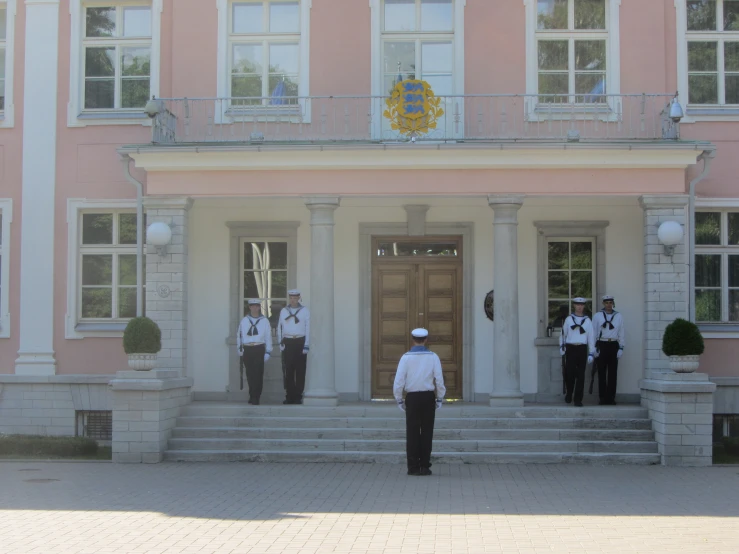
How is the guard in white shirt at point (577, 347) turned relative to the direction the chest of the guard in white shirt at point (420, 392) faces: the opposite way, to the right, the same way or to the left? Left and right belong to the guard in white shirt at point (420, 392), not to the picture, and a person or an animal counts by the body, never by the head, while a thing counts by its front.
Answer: the opposite way

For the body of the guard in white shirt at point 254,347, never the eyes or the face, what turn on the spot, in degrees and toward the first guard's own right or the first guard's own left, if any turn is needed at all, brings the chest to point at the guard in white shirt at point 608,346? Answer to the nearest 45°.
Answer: approximately 90° to the first guard's own left

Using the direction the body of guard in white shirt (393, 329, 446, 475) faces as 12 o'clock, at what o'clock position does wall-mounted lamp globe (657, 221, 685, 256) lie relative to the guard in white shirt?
The wall-mounted lamp globe is roughly at 2 o'clock from the guard in white shirt.

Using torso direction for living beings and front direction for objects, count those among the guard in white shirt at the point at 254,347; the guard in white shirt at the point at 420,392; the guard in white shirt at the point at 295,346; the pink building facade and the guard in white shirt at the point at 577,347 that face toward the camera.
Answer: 4

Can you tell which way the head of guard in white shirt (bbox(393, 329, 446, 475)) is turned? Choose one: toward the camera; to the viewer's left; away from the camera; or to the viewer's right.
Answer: away from the camera

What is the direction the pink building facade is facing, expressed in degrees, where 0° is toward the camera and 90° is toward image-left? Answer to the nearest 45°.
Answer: approximately 0°

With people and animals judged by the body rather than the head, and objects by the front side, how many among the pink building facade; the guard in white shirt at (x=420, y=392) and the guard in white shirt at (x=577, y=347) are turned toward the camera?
2

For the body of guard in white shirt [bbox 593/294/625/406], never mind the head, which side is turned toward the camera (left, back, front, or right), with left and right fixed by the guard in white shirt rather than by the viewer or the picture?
front

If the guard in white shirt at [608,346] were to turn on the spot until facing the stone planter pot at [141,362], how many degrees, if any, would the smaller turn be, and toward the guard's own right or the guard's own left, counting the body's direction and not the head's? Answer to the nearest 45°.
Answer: approximately 45° to the guard's own right

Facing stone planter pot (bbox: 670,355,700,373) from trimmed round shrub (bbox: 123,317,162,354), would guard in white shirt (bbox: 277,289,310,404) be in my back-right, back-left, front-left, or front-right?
front-left

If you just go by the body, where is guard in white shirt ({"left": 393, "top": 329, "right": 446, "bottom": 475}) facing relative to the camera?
away from the camera

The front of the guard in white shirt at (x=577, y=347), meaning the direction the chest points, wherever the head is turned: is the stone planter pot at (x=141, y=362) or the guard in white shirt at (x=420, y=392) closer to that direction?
the guard in white shirt

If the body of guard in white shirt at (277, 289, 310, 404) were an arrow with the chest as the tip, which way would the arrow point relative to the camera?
toward the camera
